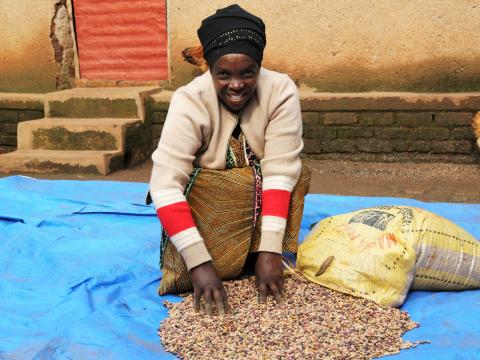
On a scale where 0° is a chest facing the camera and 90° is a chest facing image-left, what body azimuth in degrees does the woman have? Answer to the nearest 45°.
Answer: approximately 0°

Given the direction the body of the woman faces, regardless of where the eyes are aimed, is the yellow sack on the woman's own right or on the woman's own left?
on the woman's own left
